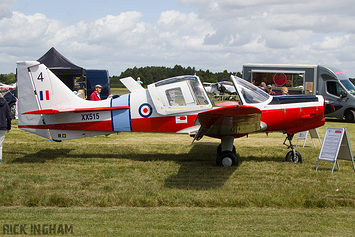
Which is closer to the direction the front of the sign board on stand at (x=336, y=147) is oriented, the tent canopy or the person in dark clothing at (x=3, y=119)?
the person in dark clothing

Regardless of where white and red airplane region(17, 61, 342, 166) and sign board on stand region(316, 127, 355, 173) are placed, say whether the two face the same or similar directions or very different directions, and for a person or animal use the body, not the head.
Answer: very different directions

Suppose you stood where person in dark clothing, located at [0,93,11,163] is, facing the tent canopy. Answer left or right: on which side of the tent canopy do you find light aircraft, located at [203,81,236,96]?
right

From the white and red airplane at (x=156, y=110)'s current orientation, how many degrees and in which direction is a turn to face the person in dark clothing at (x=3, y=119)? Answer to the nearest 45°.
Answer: approximately 180°

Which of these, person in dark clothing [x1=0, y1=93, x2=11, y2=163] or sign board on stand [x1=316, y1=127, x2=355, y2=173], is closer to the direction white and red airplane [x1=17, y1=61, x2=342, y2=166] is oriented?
the sign board on stand

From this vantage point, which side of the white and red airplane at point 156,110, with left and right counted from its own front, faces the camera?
right

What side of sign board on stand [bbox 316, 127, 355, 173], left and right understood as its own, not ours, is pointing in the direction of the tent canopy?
right

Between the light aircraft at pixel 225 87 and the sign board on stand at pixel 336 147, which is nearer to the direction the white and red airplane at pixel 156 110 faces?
the sign board on stand

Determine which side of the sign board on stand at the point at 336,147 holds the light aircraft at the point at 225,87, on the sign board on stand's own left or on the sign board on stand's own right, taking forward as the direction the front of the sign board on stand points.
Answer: on the sign board on stand's own right

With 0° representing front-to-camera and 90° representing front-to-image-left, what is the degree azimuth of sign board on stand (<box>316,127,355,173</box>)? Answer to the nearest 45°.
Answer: approximately 45°

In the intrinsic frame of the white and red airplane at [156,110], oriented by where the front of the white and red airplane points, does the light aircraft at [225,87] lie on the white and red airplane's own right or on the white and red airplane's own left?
on the white and red airplane's own left

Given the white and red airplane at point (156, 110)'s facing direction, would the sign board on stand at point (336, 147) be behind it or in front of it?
in front

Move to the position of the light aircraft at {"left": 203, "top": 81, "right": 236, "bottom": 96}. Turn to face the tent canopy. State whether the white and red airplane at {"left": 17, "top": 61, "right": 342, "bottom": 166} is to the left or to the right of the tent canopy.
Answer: left

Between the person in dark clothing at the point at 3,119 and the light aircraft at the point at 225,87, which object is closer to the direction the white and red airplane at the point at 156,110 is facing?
the light aircraft

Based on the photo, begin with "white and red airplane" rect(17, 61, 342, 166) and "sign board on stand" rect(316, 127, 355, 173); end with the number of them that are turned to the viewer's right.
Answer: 1
